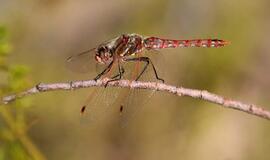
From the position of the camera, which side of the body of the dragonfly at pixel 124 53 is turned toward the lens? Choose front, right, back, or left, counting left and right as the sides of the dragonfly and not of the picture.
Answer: left

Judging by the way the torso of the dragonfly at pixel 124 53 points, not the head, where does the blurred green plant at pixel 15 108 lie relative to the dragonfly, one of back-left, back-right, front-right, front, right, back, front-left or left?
front
